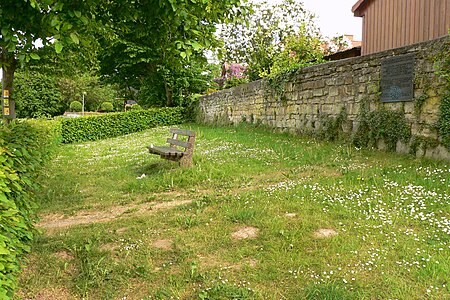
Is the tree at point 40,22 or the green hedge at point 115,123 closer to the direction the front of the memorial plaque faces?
the tree

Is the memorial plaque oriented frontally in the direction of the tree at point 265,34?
no

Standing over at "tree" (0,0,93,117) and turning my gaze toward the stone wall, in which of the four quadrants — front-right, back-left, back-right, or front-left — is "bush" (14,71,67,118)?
front-left

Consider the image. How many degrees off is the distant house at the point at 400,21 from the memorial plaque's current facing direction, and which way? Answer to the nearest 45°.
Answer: approximately 135° to its right

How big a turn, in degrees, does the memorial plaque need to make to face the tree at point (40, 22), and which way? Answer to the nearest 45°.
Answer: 0° — it already faces it

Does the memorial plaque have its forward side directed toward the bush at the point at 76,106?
no

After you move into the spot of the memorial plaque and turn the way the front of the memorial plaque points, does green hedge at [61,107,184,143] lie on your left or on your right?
on your right
